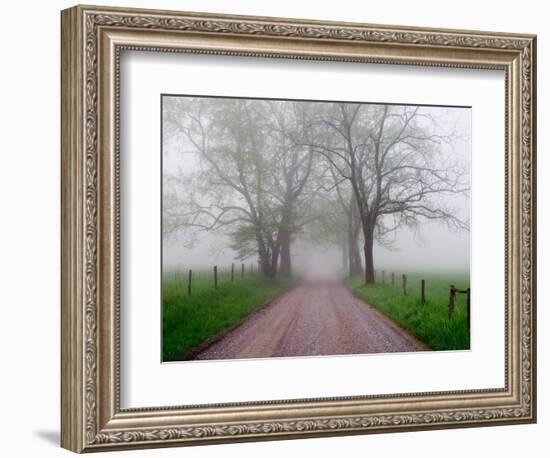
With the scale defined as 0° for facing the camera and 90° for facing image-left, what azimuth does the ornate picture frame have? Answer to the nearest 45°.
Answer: approximately 315°
